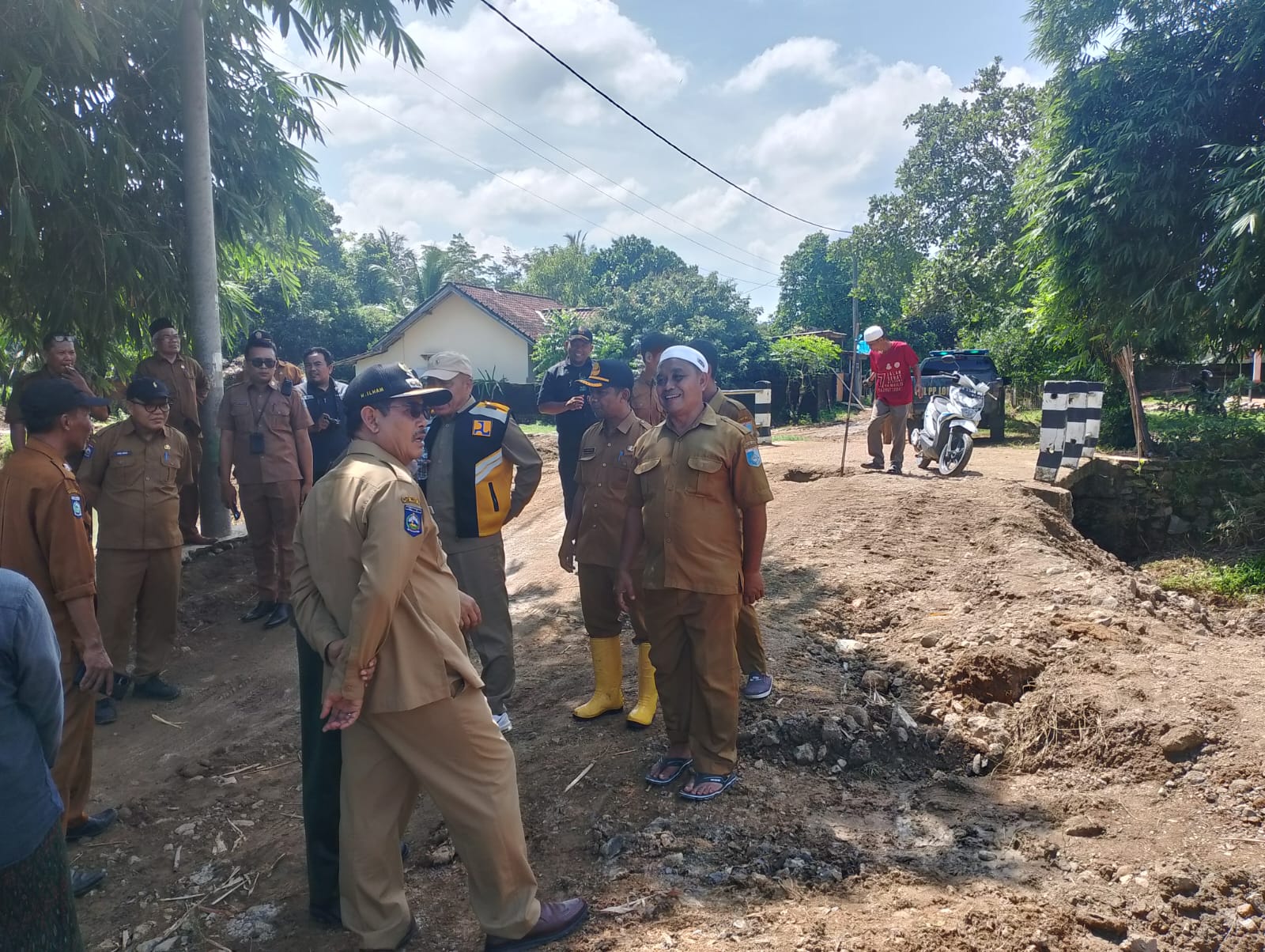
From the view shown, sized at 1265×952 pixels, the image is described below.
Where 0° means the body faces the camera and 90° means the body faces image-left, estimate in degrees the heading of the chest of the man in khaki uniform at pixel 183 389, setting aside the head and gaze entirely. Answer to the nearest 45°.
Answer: approximately 315°

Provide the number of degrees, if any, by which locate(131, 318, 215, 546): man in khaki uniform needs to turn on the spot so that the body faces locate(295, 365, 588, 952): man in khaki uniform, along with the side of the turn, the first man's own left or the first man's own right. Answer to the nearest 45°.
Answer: approximately 45° to the first man's own right

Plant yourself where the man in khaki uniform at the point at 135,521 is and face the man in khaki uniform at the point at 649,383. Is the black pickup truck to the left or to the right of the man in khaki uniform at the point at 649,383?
left

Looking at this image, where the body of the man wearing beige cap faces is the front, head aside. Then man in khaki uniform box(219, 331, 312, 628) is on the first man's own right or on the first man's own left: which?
on the first man's own right

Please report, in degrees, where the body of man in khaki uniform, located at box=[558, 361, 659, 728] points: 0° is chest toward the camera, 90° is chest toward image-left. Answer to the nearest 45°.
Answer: approximately 45°

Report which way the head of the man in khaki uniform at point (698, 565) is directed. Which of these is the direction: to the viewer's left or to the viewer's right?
to the viewer's left

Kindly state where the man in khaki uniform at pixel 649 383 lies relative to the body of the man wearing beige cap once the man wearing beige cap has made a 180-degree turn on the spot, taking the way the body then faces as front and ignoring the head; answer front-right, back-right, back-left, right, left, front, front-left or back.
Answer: front
